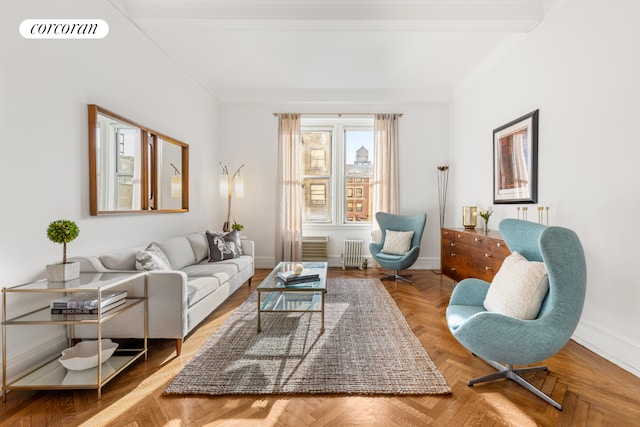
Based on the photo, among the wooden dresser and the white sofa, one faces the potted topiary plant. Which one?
the wooden dresser

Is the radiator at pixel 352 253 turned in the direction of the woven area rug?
yes

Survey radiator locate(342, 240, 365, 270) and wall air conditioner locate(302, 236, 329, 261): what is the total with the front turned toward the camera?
2

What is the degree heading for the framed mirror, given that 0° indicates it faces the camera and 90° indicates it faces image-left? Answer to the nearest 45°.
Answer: approximately 315°

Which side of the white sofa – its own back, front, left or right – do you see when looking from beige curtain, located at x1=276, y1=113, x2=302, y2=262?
left

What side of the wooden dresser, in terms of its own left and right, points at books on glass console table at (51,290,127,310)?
front

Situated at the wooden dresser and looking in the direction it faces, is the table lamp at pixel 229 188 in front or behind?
in front

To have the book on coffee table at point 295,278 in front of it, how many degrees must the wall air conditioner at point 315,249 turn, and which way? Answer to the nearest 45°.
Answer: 0° — it already faces it

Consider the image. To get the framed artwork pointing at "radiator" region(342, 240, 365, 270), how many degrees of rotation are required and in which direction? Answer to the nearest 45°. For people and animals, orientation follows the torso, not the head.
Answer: approximately 45° to its right

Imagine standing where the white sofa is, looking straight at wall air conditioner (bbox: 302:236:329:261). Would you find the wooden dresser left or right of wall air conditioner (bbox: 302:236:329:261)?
right

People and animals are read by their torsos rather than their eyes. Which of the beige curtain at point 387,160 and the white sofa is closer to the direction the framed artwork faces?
the white sofa

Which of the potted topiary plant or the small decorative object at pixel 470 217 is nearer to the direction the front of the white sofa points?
the small decorative object

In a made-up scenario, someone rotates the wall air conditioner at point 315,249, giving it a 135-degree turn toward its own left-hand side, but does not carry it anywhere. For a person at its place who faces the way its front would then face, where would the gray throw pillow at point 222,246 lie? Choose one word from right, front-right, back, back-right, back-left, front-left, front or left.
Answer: back

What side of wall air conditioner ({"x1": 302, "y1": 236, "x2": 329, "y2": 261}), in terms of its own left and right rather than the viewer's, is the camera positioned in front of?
front

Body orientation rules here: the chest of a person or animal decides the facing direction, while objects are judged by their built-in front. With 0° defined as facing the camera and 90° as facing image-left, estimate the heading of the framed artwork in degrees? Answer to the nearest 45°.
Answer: approximately 45°

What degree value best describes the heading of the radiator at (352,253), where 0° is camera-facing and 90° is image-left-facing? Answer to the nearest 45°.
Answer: approximately 0°

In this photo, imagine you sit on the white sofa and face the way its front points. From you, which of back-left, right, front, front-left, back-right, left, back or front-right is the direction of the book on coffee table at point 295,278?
front-left

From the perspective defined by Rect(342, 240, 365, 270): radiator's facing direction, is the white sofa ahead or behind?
ahead

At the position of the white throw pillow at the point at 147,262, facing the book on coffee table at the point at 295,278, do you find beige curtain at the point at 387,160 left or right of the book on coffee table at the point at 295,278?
left

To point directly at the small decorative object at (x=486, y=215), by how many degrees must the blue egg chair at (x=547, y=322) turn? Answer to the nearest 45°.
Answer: approximately 135° to its right
